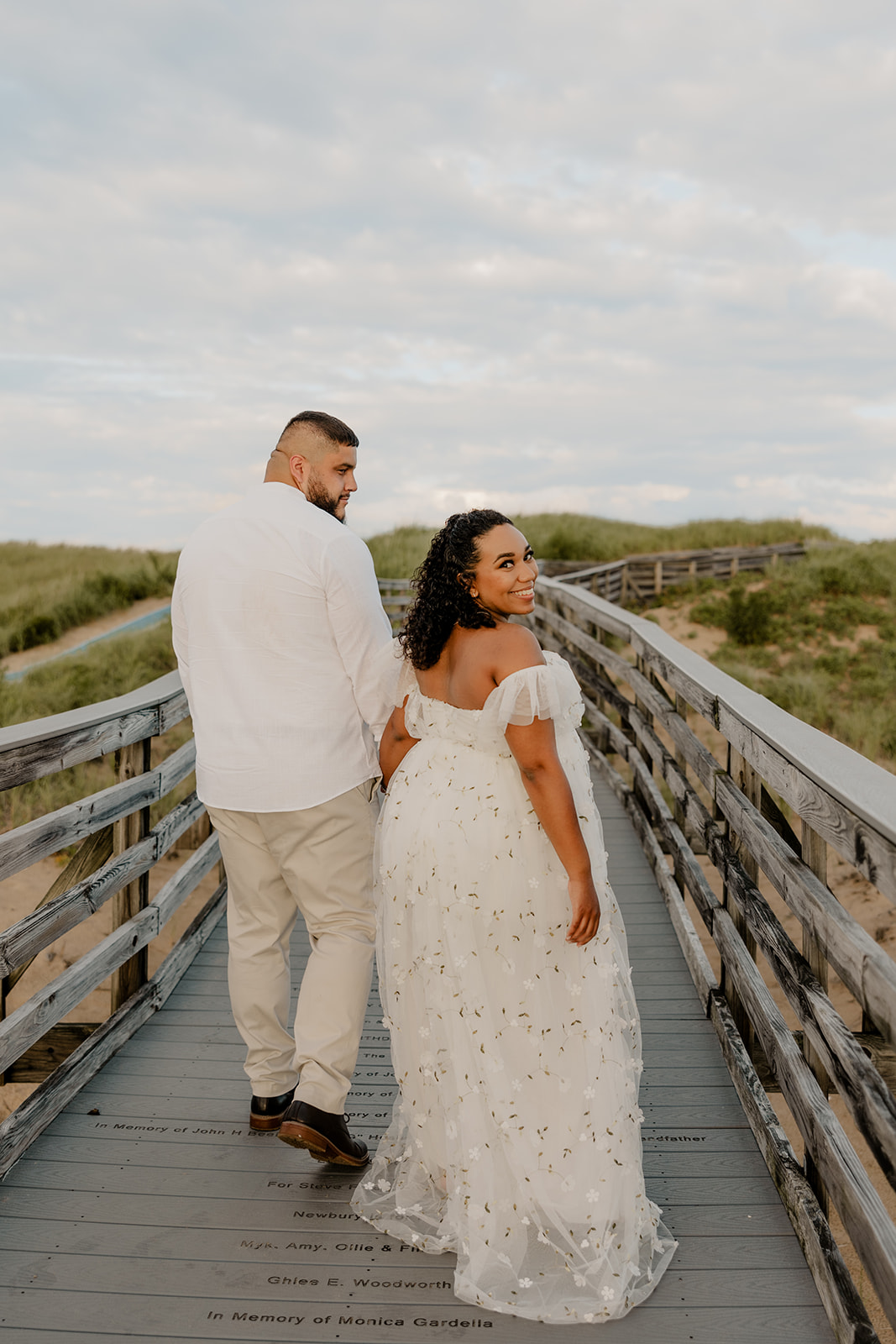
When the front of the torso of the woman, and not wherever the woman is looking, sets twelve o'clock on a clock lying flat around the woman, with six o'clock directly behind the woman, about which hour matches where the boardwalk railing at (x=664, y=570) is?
The boardwalk railing is roughly at 11 o'clock from the woman.

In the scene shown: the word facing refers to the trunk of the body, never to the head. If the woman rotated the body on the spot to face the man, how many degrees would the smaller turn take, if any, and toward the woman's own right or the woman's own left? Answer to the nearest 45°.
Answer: approximately 90° to the woman's own left

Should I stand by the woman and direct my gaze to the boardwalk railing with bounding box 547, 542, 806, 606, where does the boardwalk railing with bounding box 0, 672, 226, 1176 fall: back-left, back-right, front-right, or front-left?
front-left

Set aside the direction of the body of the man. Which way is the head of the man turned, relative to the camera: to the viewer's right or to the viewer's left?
to the viewer's right

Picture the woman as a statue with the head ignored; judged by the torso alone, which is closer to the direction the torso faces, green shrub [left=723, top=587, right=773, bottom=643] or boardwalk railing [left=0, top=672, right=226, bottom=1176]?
the green shrub

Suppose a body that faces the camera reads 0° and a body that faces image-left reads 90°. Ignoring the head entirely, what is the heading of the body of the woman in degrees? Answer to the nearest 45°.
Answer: approximately 225°

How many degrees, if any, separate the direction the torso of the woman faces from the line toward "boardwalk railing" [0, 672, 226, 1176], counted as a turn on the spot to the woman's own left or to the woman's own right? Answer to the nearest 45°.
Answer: approximately 90° to the woman's own left

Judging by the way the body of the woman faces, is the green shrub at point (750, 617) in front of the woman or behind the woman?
in front

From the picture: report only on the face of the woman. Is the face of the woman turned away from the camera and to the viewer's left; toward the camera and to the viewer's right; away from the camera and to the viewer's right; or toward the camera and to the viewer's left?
toward the camera and to the viewer's right
